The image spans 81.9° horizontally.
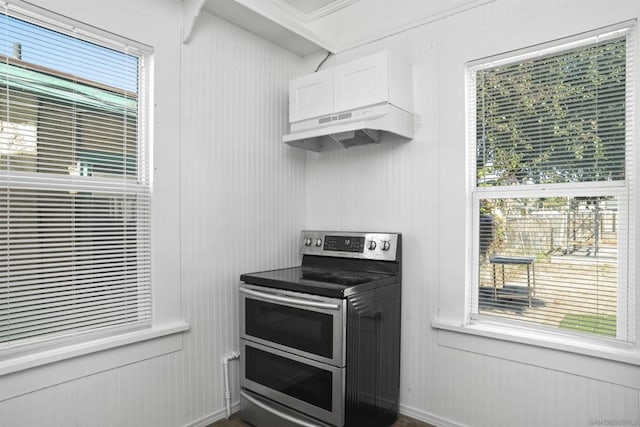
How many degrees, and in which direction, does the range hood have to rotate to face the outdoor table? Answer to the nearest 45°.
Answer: approximately 135° to its left

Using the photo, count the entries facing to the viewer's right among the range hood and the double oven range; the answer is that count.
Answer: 0

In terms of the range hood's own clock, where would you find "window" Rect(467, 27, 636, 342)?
The window is roughly at 8 o'clock from the range hood.

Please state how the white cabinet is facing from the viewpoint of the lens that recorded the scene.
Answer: facing the viewer and to the left of the viewer

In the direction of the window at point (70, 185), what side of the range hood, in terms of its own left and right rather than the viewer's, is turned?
front

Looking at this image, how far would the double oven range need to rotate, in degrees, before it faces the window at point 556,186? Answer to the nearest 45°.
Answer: approximately 135° to its left

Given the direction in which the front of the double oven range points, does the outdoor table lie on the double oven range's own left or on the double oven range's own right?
on the double oven range's own left
